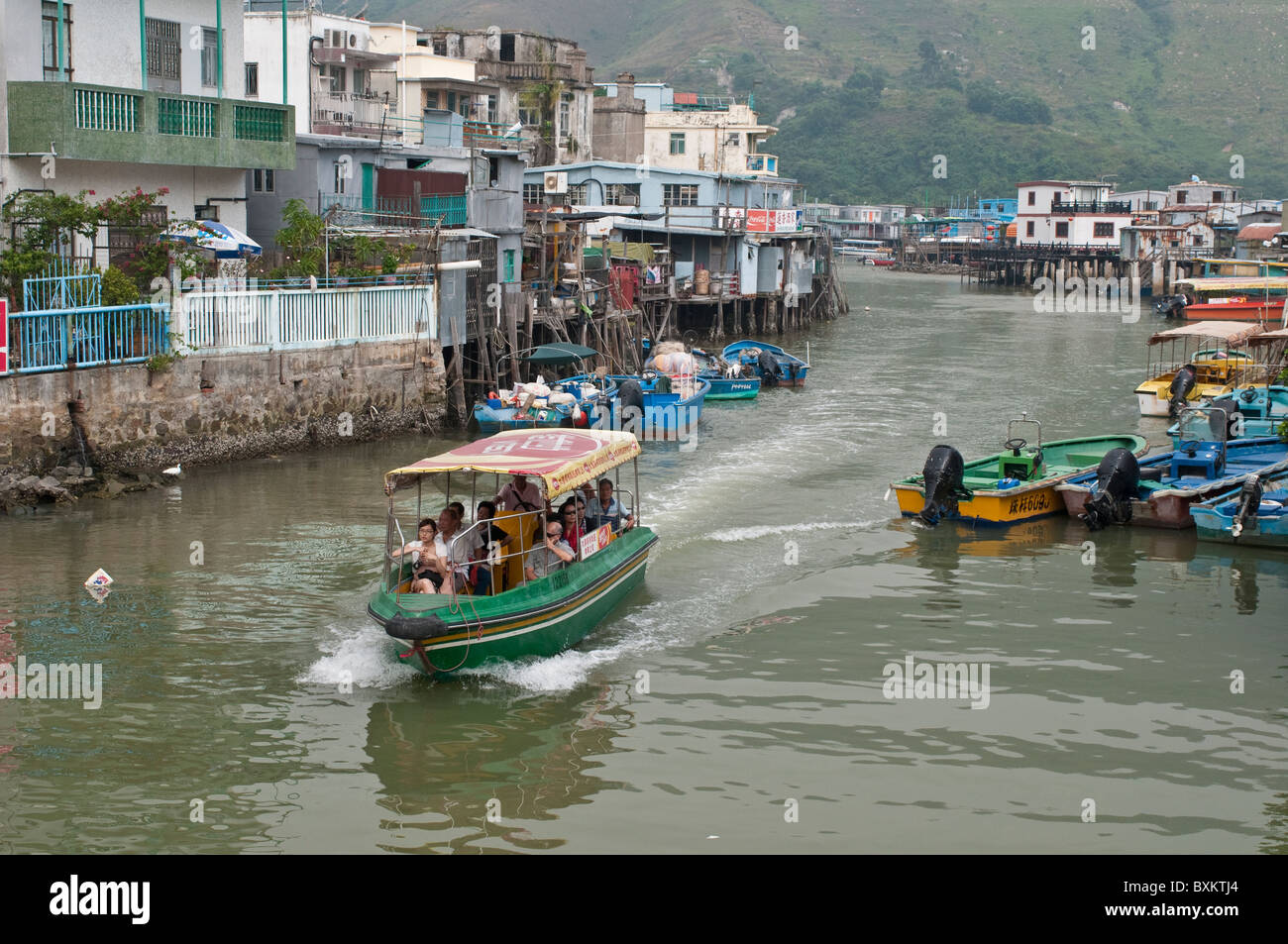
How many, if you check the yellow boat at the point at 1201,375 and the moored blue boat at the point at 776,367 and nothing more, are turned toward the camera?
0

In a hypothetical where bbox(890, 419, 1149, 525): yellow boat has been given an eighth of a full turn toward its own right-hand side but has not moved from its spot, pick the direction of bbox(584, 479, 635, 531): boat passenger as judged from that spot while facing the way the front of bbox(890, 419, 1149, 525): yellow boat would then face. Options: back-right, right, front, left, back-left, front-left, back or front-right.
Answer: back-right

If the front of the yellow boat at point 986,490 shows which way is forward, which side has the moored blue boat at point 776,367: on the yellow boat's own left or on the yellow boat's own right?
on the yellow boat's own left

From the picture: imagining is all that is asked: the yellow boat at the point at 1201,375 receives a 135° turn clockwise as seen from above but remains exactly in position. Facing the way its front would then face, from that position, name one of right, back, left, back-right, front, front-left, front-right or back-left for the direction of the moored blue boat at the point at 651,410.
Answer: front-right

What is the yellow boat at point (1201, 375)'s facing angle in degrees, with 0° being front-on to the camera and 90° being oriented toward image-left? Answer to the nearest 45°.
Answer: approximately 225°

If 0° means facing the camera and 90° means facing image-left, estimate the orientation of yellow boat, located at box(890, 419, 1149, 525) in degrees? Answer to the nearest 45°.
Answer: approximately 225°

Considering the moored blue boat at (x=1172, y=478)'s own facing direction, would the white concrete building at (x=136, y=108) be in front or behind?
behind

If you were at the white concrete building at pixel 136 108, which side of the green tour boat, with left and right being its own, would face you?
right

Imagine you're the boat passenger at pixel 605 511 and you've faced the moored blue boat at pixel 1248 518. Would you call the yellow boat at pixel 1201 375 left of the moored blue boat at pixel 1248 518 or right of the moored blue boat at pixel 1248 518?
left

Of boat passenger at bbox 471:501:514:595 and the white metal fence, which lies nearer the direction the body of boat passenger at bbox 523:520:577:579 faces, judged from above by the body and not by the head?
the boat passenger

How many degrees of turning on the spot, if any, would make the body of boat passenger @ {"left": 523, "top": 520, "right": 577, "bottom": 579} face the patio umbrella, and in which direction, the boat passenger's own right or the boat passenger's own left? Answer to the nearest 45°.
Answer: approximately 90° to the boat passenger's own right

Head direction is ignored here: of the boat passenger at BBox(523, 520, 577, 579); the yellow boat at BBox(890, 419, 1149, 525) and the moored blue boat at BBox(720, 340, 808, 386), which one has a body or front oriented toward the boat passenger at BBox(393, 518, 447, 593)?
the boat passenger at BBox(523, 520, 577, 579)
